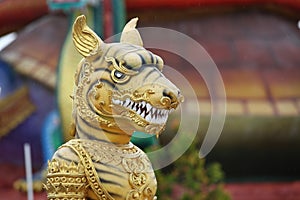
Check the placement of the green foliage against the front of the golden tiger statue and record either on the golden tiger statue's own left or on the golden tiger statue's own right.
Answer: on the golden tiger statue's own left

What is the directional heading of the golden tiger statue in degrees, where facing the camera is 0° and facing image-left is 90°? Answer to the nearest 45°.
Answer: approximately 315°
